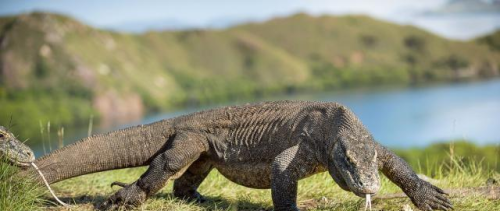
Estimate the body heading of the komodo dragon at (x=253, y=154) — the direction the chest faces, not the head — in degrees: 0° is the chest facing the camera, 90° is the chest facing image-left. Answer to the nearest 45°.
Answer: approximately 315°
